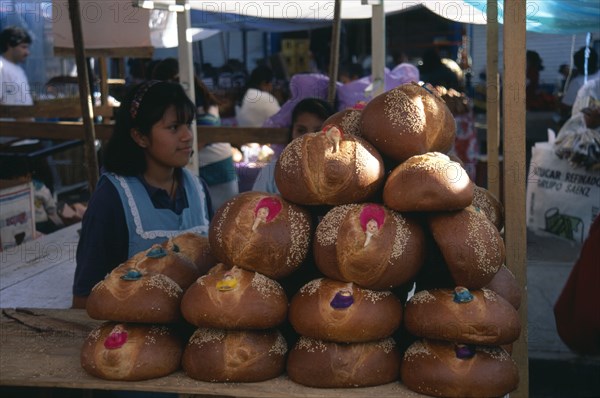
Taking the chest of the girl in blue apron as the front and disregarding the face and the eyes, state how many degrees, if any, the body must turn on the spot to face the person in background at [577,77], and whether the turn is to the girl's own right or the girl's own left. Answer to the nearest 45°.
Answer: approximately 90° to the girl's own left

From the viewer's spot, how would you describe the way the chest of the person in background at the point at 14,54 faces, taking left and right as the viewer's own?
facing to the right of the viewer

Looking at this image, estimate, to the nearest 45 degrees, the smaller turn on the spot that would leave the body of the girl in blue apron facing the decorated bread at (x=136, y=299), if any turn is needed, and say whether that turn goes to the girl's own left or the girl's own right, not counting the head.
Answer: approximately 45° to the girl's own right

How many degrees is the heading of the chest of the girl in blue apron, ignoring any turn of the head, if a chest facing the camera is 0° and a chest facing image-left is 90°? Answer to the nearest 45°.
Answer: approximately 315°

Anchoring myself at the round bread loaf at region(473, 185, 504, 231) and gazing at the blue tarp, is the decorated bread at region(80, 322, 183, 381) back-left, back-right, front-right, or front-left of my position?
back-left
